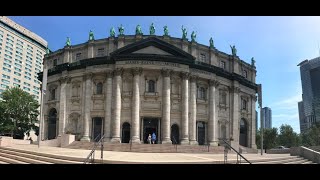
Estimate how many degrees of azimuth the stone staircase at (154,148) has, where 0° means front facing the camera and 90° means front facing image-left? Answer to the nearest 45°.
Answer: approximately 0°

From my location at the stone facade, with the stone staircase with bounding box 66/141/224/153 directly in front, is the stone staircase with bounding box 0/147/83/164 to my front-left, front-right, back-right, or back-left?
front-right

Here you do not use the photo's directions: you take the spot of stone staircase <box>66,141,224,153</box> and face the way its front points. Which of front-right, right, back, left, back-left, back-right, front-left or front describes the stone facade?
back

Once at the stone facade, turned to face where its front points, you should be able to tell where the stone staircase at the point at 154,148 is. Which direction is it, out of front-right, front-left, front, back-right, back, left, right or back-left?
front

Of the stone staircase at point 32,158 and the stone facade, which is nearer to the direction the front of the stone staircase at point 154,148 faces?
the stone staircase

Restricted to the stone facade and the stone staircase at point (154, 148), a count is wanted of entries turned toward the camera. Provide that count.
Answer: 2

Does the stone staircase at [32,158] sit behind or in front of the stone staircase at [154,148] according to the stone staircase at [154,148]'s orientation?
in front

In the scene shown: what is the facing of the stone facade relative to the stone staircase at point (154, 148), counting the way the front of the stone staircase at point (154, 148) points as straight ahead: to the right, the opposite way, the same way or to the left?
the same way

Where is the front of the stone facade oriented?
toward the camera
